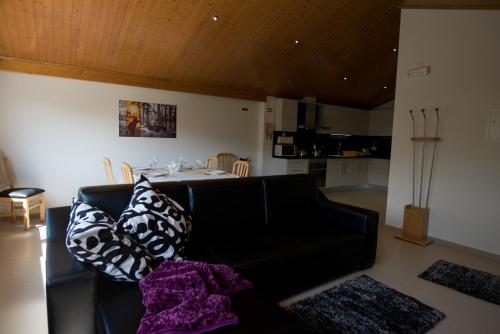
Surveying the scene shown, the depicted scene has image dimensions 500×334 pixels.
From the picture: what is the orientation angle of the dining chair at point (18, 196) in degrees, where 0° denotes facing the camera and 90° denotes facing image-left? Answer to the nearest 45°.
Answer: approximately 315°

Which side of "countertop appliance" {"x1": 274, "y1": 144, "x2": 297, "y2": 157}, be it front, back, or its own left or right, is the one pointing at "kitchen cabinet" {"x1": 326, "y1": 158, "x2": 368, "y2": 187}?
left

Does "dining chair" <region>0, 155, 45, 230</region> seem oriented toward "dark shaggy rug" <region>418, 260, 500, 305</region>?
yes

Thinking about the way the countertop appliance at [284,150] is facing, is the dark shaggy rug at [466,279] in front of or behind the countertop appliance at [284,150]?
in front

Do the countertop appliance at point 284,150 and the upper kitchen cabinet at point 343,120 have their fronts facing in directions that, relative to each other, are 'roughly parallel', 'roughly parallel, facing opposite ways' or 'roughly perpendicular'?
roughly parallel

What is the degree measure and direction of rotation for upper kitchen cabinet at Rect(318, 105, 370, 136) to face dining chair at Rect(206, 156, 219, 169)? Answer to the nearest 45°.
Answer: approximately 90° to its right

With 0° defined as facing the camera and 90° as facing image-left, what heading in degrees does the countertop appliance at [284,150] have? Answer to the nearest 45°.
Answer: approximately 315°

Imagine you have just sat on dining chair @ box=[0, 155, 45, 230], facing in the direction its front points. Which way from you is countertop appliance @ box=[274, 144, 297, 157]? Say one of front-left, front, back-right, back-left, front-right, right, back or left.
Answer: front-left

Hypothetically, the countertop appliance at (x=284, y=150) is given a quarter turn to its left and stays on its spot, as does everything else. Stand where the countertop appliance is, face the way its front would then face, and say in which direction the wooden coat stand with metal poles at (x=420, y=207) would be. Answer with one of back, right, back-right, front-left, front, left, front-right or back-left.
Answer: right

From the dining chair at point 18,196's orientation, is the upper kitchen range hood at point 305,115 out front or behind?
out front

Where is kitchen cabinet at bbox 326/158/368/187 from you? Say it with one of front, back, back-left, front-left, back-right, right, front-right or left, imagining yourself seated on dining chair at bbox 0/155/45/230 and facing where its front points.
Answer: front-left

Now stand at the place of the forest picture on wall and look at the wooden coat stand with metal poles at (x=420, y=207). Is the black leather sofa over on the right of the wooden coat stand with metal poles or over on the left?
right
